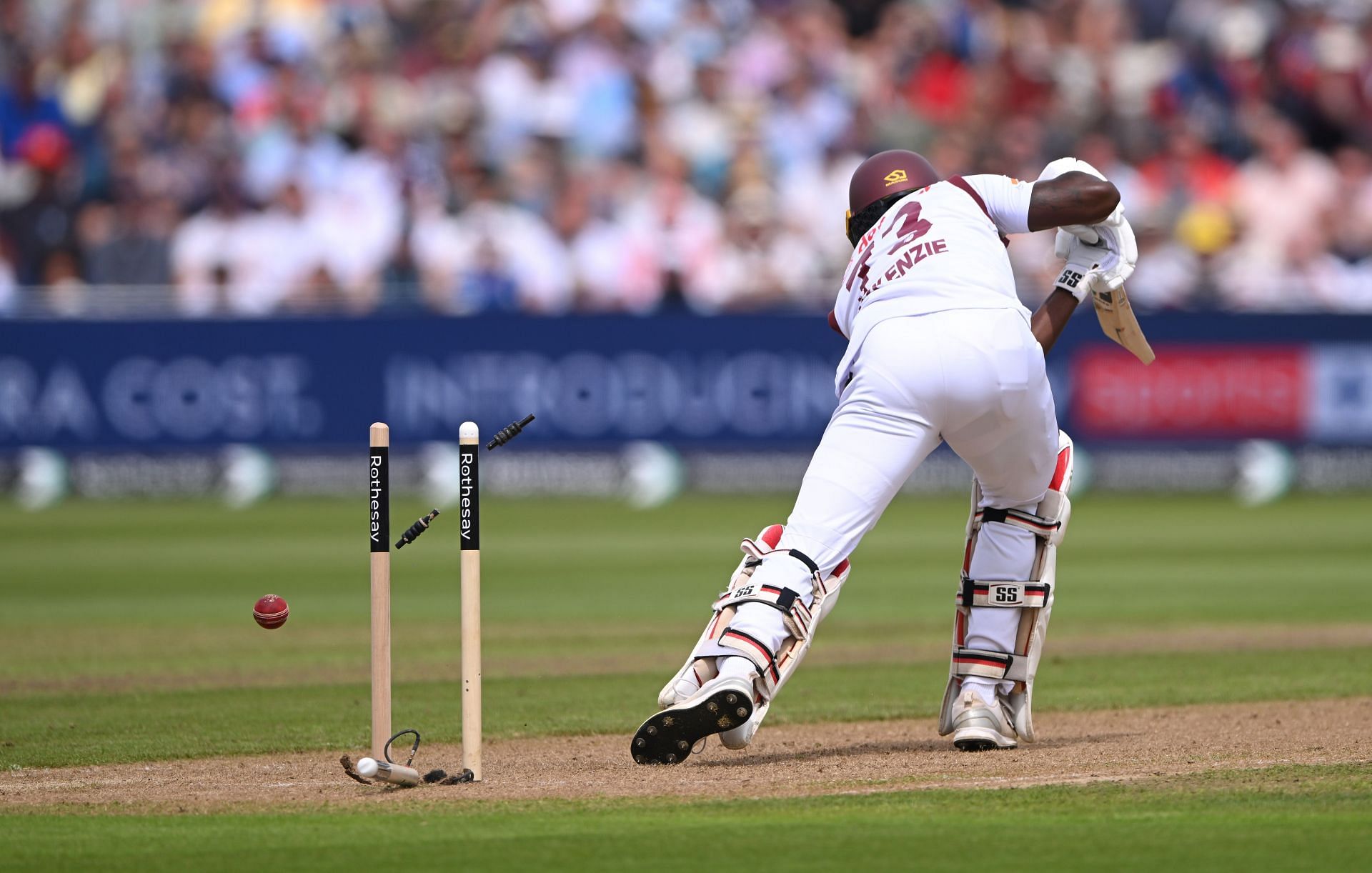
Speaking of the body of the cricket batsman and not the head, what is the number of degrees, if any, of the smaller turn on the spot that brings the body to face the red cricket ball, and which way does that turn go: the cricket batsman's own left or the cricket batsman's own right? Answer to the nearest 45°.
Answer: approximately 90° to the cricket batsman's own left

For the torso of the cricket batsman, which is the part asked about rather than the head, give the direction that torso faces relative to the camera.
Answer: away from the camera
